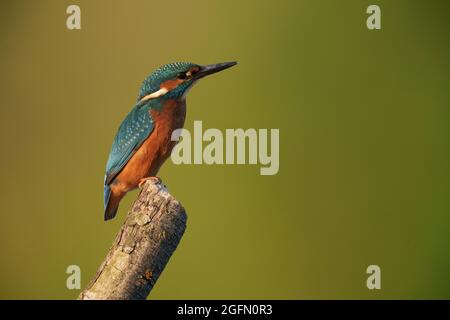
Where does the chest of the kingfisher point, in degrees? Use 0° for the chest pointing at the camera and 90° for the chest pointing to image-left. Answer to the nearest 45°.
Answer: approximately 270°
